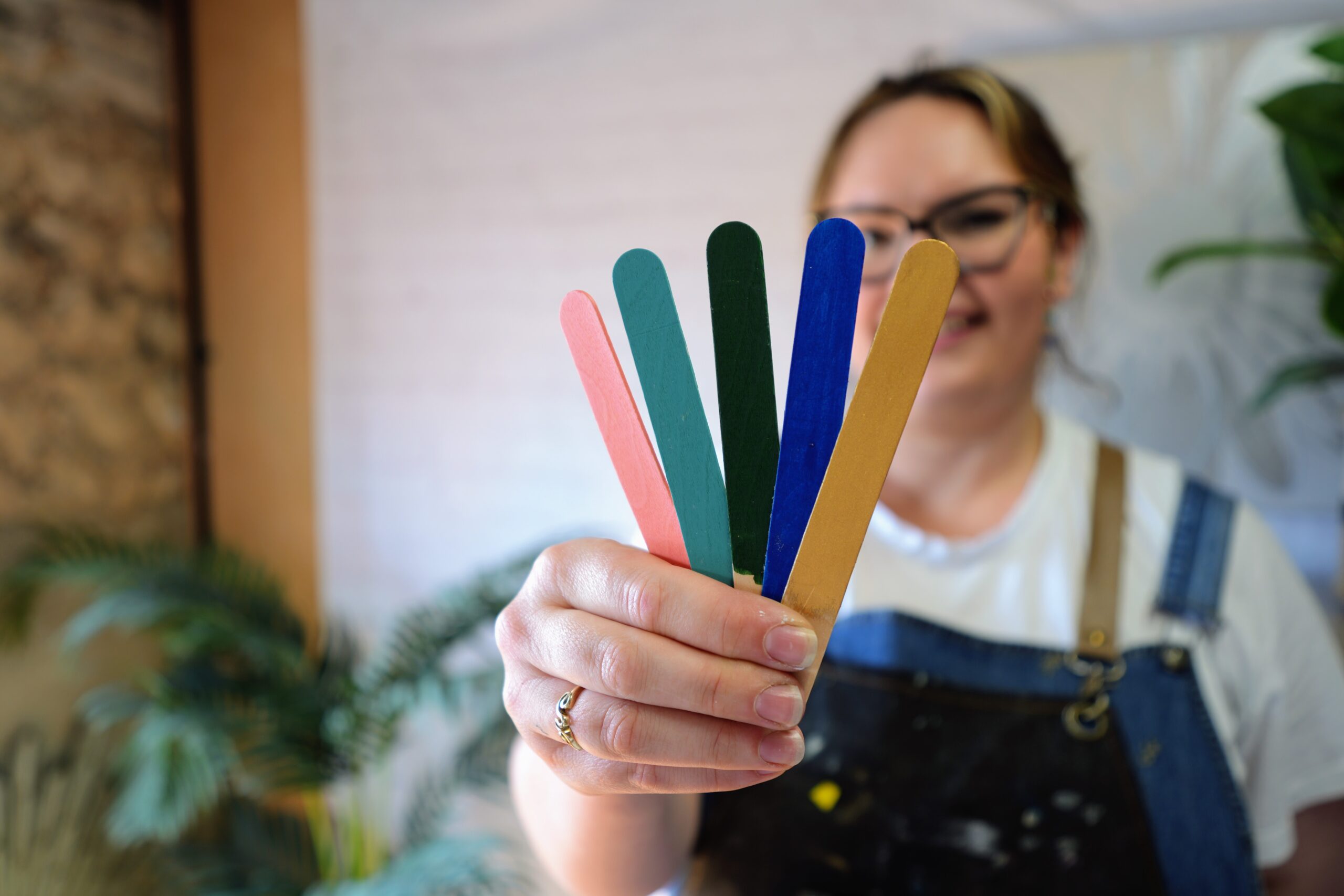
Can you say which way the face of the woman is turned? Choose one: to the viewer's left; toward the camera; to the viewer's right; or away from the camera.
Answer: toward the camera

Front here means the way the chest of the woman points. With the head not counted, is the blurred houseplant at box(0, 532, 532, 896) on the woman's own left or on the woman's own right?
on the woman's own right

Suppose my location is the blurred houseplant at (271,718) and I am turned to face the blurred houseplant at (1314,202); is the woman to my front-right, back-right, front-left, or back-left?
front-right

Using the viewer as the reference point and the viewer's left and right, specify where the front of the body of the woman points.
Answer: facing the viewer and to the left of the viewer
